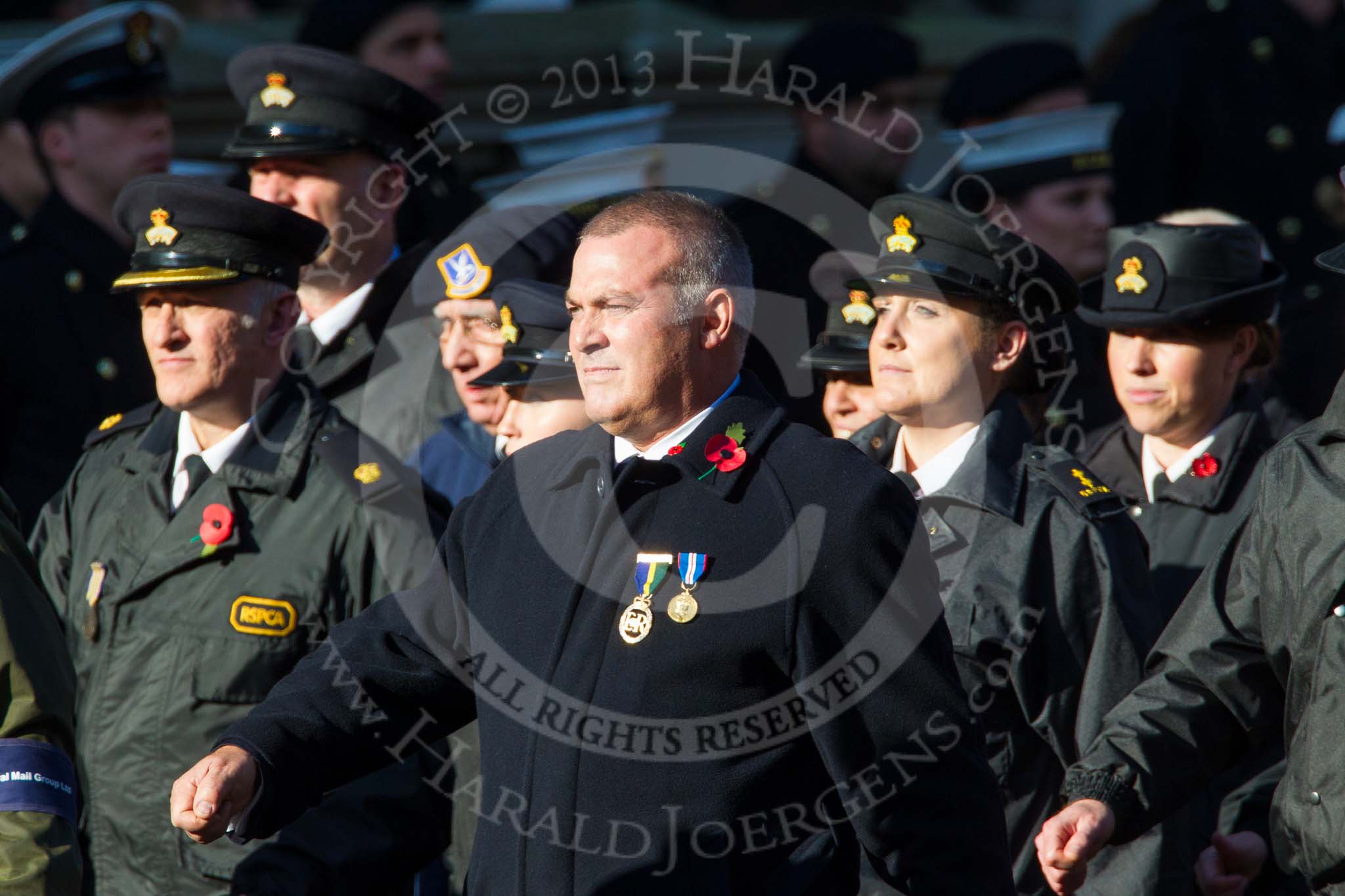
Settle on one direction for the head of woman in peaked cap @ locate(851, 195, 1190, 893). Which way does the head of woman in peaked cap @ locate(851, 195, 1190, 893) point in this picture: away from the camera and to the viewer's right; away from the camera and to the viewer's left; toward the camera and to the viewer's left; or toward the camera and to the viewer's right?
toward the camera and to the viewer's left

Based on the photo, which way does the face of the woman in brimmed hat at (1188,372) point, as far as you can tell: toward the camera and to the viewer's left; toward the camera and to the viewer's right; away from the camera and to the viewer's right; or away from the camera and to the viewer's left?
toward the camera and to the viewer's left

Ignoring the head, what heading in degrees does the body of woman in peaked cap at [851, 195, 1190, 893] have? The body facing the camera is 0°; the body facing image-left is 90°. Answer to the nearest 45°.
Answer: approximately 45°

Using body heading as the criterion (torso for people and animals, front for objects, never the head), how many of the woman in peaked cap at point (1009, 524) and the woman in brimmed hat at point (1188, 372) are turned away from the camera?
0

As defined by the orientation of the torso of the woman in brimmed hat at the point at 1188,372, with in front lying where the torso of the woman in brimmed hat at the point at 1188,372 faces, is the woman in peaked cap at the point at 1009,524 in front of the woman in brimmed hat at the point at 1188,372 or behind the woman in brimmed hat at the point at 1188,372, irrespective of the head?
in front

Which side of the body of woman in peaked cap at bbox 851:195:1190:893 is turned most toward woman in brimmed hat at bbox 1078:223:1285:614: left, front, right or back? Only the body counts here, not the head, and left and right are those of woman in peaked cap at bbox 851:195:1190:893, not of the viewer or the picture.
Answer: back

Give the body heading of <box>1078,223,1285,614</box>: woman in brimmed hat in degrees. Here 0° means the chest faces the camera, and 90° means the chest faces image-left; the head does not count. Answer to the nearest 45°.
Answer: approximately 45°
